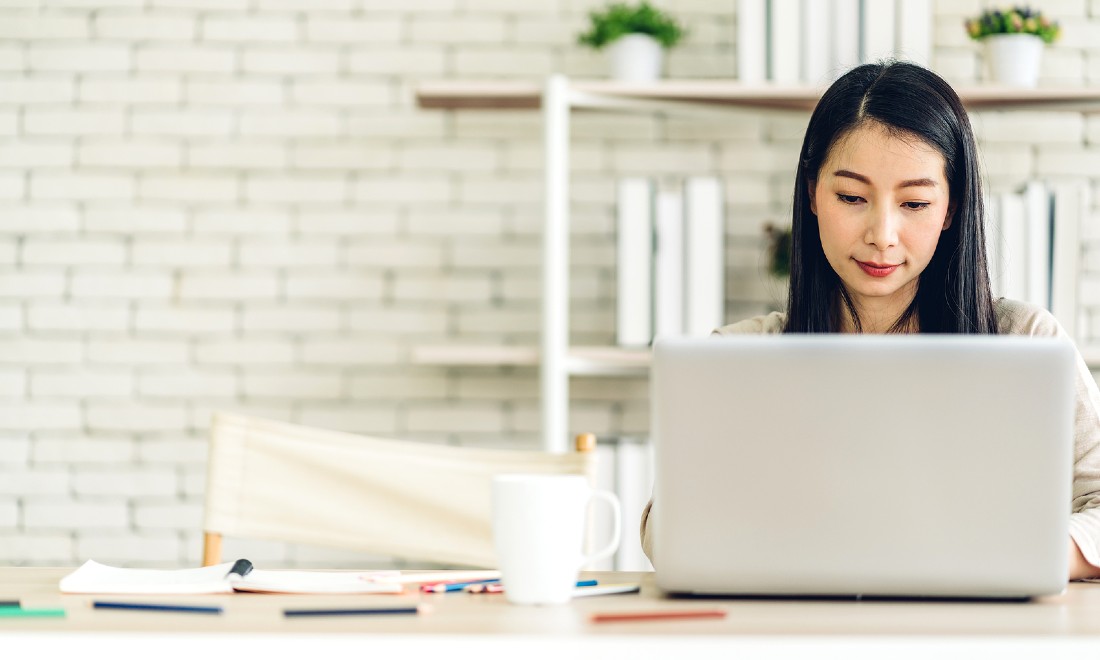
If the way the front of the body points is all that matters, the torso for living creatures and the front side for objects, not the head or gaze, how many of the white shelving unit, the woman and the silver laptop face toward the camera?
2

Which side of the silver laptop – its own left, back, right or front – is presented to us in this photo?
back

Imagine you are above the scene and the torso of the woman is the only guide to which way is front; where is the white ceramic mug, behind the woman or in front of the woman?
in front

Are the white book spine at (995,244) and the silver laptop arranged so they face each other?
yes

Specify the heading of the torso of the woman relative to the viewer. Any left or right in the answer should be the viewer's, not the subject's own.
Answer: facing the viewer

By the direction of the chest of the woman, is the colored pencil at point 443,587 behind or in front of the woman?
in front

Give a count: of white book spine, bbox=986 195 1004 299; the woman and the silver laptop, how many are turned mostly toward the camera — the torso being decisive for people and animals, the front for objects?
2

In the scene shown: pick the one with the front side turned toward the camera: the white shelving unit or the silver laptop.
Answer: the white shelving unit

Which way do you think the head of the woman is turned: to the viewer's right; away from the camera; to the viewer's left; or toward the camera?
toward the camera

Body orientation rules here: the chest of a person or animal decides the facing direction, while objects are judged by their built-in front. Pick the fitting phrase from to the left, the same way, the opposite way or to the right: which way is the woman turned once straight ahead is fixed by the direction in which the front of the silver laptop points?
the opposite way

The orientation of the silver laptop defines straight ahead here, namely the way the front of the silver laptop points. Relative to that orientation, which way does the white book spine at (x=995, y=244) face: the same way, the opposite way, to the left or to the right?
the opposite way

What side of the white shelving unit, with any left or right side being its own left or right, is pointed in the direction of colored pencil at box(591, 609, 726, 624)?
front

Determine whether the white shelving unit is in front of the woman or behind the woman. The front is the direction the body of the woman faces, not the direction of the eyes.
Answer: behind

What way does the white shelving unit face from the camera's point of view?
toward the camera
